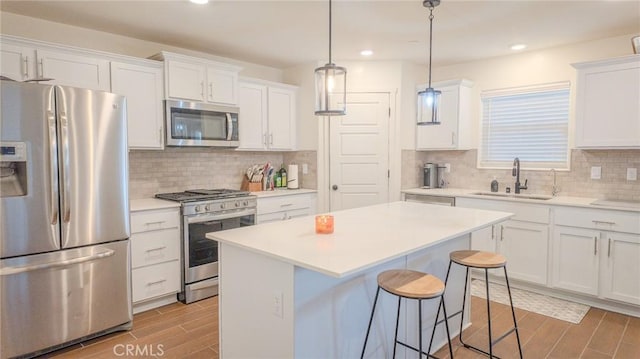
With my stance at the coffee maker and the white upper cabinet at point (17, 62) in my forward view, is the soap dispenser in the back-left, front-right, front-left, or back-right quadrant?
back-left

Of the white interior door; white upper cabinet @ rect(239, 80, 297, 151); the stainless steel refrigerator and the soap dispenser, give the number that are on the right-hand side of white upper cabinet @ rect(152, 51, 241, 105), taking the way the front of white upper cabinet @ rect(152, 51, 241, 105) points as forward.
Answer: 1

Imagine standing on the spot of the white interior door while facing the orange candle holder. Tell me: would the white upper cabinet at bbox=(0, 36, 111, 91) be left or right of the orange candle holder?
right

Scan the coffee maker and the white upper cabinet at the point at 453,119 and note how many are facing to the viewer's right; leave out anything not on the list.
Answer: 0

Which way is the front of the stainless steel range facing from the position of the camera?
facing the viewer and to the right of the viewer
